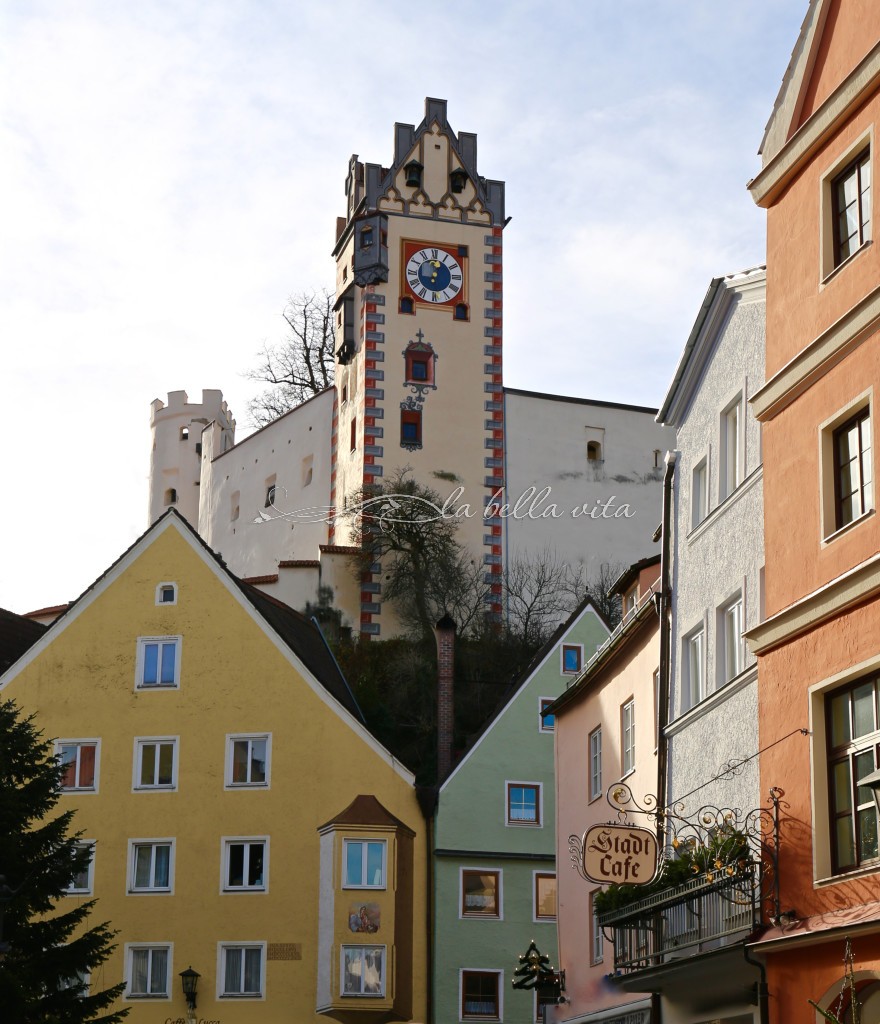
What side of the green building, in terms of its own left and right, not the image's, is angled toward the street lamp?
right

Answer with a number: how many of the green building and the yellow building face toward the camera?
2

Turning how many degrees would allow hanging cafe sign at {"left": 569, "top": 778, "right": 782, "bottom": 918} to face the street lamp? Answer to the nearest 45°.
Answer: approximately 135° to its right

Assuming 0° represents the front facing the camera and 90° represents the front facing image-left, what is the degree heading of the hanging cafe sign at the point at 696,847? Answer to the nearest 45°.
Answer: approximately 0°

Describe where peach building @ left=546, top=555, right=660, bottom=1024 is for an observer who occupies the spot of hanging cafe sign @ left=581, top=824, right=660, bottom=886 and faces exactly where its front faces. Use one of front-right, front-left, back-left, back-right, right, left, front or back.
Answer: back

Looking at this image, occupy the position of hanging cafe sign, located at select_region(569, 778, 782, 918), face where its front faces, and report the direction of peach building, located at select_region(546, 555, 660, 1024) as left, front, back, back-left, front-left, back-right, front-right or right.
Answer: back
